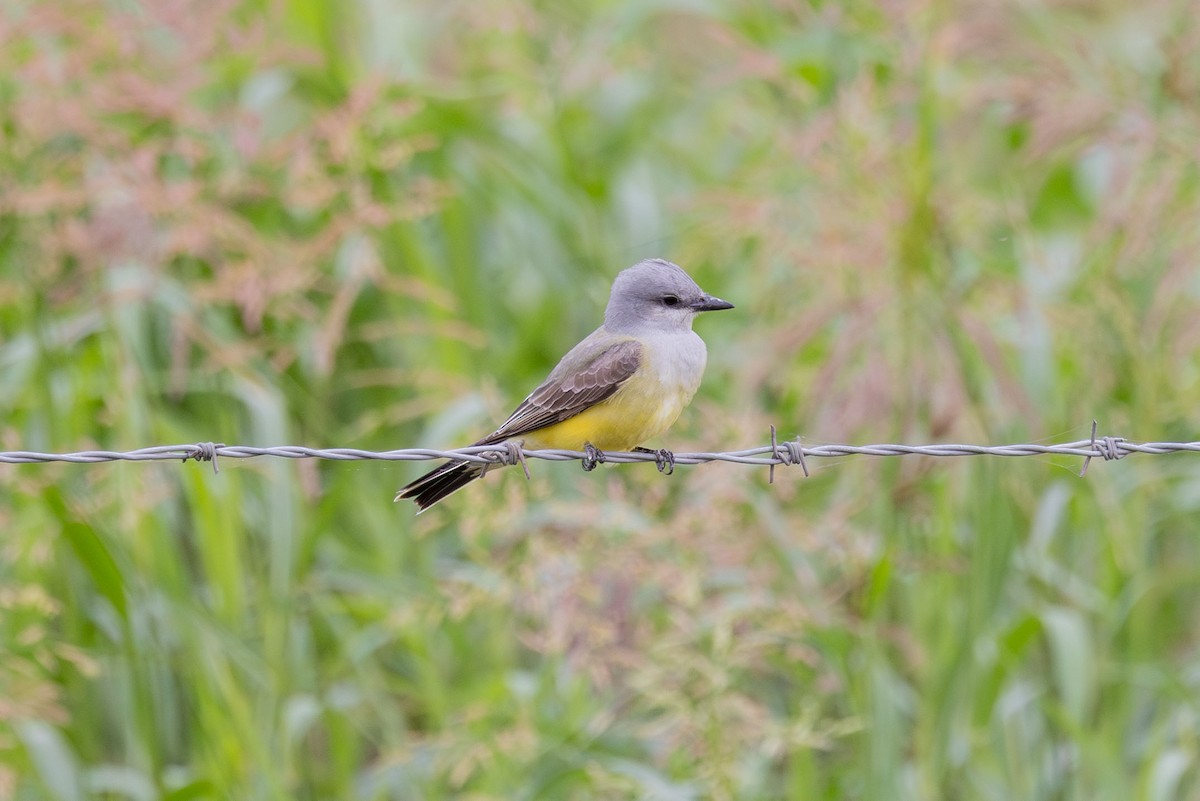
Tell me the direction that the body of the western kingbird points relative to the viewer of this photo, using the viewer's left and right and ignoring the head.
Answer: facing to the right of the viewer
